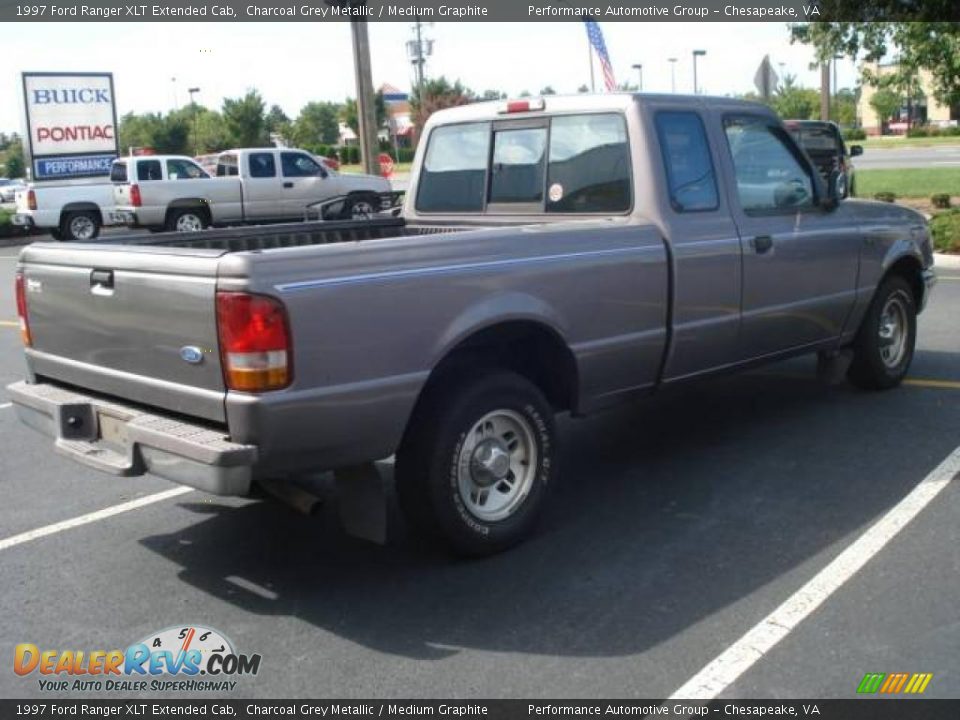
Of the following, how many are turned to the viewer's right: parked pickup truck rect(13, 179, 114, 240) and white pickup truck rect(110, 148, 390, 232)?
2

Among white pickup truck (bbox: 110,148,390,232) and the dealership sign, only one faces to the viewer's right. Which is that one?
the white pickup truck

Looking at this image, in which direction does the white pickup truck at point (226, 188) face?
to the viewer's right

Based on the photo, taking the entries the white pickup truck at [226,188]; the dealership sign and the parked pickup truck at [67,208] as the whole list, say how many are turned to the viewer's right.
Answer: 2

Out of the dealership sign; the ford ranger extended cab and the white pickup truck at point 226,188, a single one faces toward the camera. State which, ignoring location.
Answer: the dealership sign

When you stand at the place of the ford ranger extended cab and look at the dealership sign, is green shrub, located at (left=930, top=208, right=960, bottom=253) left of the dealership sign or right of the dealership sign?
right

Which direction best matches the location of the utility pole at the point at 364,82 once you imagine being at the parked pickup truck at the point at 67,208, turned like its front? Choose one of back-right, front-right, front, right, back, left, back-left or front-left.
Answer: front-right

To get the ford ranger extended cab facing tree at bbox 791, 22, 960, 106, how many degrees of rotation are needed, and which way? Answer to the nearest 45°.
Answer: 0° — it already faces it

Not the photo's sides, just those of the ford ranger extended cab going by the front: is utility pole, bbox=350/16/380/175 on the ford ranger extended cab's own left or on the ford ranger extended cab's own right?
on the ford ranger extended cab's own left

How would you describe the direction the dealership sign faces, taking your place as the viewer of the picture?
facing the viewer

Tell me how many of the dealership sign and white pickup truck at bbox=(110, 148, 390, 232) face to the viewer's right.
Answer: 1

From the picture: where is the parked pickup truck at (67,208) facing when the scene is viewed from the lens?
facing to the right of the viewer

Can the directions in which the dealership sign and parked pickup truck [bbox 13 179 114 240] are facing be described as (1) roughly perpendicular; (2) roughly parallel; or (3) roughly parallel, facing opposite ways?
roughly perpendicular

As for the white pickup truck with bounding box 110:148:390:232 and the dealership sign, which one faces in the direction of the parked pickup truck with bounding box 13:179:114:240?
the dealership sign

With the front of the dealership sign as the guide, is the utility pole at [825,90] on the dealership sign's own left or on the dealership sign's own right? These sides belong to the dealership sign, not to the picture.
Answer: on the dealership sign's own left

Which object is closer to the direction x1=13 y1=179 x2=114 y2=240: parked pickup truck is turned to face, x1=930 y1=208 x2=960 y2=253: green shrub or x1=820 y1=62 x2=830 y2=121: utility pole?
the utility pole
